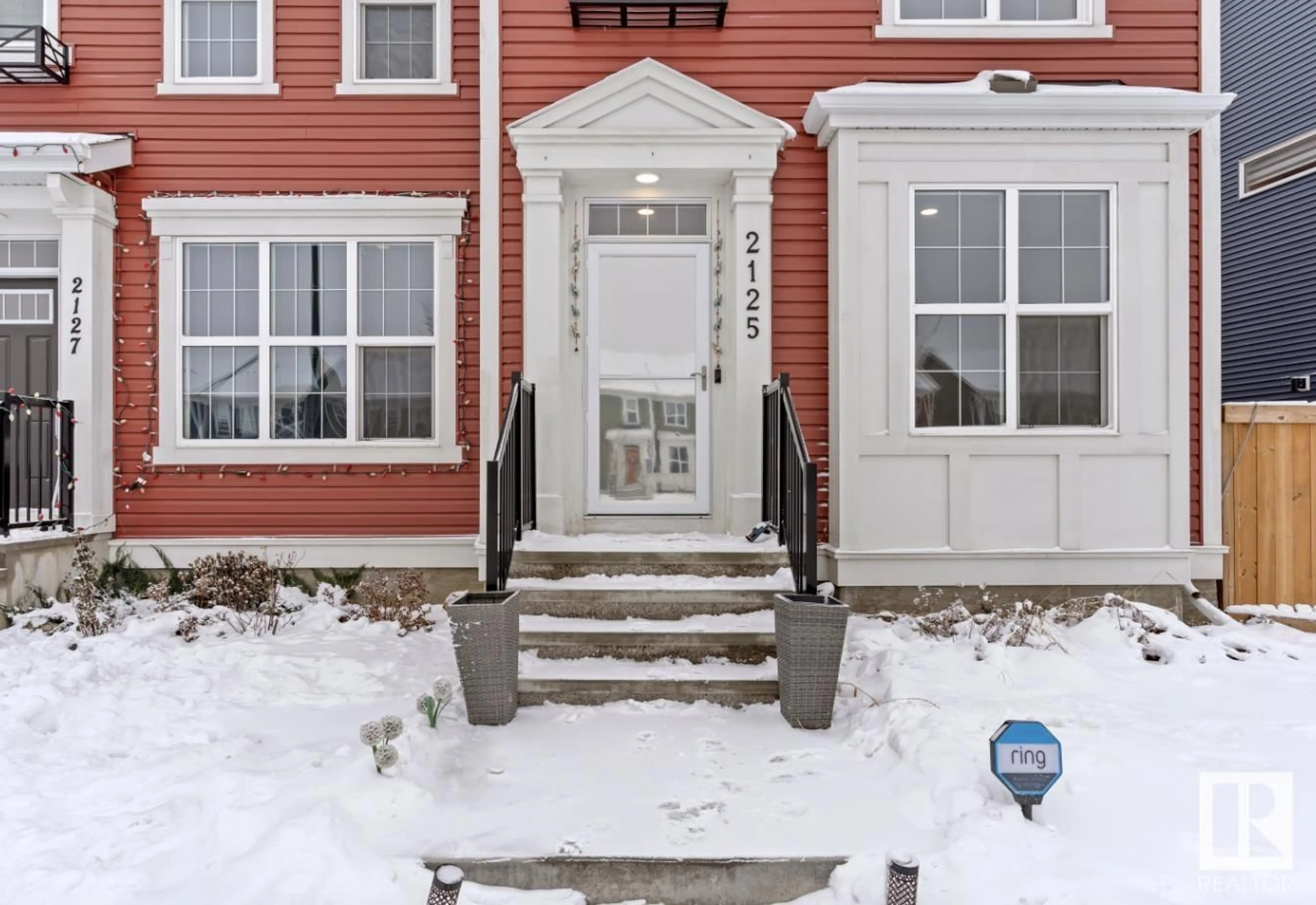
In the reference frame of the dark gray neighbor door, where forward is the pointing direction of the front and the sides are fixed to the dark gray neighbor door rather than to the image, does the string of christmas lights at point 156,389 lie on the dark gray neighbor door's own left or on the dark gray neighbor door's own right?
on the dark gray neighbor door's own left

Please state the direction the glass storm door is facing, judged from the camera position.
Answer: facing the viewer

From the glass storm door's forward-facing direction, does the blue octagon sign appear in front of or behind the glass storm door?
in front

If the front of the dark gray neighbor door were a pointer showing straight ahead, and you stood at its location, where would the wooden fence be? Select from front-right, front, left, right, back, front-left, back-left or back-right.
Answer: front-left

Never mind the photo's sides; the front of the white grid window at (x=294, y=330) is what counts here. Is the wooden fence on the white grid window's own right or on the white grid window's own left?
on the white grid window's own left

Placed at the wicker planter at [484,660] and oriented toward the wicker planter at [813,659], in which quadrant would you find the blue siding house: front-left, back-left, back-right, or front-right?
front-left

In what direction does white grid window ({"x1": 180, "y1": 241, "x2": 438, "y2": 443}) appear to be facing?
toward the camera

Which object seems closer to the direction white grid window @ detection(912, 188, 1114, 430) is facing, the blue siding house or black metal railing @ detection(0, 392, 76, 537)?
the black metal railing

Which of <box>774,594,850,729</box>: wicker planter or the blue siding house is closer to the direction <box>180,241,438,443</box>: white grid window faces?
the wicker planter

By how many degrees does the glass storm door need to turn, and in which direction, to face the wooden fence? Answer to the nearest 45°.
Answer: approximately 90° to its left

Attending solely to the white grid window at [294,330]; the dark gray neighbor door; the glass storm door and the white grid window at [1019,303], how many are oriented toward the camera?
4

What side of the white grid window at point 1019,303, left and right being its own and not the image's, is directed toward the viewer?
front

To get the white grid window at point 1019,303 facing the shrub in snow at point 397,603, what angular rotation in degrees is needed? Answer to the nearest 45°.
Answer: approximately 90° to its right

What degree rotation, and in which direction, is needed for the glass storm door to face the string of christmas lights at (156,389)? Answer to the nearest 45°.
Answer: approximately 90° to its right
